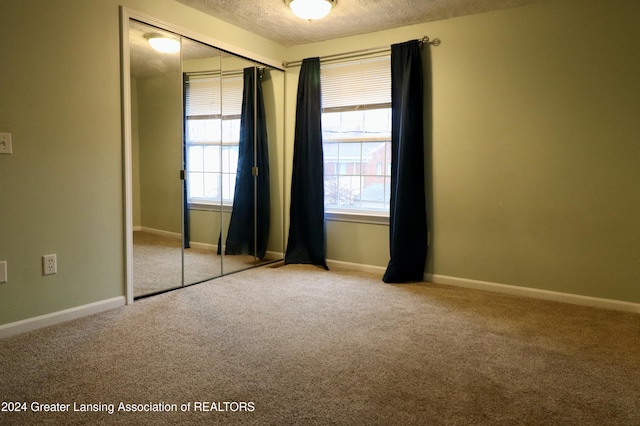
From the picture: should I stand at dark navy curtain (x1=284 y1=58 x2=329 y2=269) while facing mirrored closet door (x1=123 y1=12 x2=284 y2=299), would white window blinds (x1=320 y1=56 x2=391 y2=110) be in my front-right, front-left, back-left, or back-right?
back-left

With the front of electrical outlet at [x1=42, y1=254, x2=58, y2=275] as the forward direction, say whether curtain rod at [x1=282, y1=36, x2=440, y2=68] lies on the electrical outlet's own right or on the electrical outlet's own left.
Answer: on the electrical outlet's own left

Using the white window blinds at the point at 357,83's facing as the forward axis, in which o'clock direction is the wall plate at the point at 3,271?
The wall plate is roughly at 12 o'clock from the white window blinds.

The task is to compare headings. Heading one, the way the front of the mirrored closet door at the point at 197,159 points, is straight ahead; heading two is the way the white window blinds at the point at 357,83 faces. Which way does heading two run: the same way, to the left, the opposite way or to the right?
to the right

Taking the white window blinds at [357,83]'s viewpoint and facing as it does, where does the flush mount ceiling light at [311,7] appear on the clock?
The flush mount ceiling light is roughly at 11 o'clock from the white window blinds.

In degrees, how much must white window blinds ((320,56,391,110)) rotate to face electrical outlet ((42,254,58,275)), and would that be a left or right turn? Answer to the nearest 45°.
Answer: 0° — it already faces it

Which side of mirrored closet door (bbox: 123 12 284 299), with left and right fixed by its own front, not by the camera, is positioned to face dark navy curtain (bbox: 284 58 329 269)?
left

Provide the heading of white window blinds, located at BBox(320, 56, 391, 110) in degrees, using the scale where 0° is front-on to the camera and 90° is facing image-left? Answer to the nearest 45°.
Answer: approximately 45°

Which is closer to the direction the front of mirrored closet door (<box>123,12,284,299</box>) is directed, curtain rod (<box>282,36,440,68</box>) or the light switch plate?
the curtain rod

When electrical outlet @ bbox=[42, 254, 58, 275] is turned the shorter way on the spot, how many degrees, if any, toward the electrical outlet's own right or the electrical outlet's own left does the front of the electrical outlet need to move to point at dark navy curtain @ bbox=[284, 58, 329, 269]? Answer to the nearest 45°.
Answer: approximately 45° to the electrical outlet's own left
